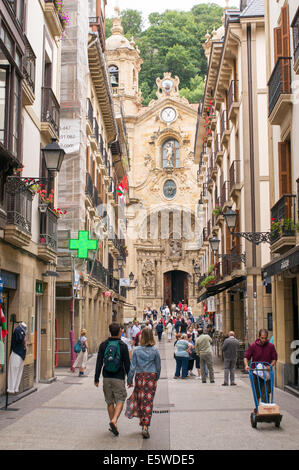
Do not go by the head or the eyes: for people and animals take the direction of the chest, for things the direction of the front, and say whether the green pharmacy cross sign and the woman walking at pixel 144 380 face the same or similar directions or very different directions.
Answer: very different directions

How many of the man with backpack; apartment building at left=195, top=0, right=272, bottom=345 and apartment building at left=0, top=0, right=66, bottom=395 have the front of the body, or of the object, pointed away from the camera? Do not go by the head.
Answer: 1

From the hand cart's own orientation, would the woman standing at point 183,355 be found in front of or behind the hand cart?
behind

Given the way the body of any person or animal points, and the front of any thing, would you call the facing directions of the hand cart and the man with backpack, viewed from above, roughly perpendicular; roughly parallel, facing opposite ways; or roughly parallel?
roughly parallel, facing opposite ways

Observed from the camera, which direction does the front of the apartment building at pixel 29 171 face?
facing to the right of the viewer

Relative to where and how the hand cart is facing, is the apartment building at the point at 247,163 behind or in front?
behind

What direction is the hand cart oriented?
toward the camera

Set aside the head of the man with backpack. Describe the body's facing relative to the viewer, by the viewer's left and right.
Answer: facing away from the viewer

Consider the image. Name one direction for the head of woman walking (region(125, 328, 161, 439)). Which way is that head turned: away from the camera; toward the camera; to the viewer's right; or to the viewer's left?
away from the camera

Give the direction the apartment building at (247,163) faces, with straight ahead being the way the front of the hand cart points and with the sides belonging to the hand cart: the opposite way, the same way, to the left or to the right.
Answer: to the right
